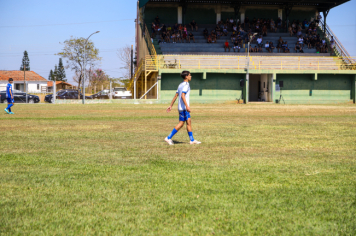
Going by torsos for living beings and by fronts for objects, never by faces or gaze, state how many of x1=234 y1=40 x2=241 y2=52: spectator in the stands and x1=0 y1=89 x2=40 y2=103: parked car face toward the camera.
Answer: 1

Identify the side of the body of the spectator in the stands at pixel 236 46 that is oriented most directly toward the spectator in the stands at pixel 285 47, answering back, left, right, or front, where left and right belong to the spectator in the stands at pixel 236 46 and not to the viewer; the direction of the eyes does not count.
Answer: left

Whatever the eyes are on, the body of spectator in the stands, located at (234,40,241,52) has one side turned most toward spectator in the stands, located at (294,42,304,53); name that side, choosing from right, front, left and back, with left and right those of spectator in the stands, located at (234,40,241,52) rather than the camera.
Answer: left

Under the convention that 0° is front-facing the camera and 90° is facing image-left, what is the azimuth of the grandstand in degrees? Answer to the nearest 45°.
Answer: approximately 0°

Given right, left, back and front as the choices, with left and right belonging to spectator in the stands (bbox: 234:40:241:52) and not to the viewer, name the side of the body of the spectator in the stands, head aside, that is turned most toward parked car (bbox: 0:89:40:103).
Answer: right
